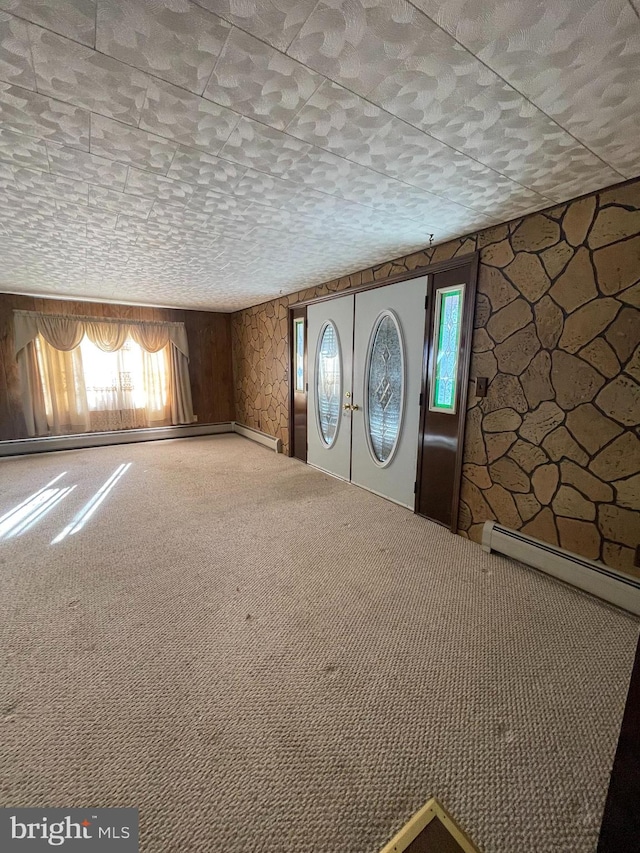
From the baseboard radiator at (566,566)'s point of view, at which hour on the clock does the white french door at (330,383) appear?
The white french door is roughly at 2 o'clock from the baseboard radiator.

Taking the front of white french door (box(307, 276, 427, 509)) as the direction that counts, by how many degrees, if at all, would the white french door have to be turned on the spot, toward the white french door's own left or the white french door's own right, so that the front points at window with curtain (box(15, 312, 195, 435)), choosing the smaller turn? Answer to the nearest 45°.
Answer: approximately 45° to the white french door's own right

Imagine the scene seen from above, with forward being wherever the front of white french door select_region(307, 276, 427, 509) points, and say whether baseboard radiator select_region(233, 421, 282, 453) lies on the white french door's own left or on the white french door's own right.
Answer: on the white french door's own right

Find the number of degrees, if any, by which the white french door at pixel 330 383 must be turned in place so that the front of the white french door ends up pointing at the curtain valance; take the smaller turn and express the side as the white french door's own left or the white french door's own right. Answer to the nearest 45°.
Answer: approximately 45° to the white french door's own right

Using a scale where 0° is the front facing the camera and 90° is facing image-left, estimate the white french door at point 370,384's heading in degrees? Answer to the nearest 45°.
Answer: approximately 45°

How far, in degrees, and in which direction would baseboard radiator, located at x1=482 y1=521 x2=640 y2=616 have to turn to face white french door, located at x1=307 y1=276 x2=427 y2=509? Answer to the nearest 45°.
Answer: approximately 45° to its right

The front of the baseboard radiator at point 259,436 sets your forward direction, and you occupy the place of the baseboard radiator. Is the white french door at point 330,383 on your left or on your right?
on your left

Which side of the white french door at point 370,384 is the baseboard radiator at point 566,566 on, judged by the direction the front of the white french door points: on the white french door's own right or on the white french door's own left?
on the white french door's own left
